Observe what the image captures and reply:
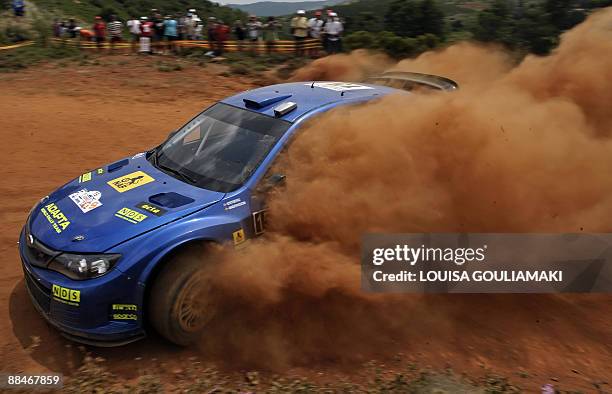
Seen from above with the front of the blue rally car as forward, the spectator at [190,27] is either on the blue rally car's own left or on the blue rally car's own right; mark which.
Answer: on the blue rally car's own right

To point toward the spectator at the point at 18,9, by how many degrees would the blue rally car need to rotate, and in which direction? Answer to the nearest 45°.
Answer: approximately 135° to its right

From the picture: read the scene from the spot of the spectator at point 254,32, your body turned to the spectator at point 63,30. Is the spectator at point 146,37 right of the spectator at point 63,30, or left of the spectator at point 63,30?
left

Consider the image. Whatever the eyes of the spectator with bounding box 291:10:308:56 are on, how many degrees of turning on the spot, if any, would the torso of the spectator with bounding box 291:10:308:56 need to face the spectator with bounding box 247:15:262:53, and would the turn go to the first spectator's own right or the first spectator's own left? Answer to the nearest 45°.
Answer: approximately 135° to the first spectator's own right

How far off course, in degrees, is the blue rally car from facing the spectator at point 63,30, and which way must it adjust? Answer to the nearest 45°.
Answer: approximately 135° to its right

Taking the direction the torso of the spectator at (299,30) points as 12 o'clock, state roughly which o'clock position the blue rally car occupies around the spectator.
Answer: The blue rally car is roughly at 12 o'clock from the spectator.

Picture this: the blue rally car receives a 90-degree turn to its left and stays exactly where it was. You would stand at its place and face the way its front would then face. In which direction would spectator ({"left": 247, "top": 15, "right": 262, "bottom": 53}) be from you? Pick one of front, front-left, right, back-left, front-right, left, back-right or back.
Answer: back-left

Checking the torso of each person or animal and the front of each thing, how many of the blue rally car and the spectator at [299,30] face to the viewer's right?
0

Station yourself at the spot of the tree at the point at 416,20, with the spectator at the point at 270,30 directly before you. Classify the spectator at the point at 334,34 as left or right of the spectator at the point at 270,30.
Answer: left

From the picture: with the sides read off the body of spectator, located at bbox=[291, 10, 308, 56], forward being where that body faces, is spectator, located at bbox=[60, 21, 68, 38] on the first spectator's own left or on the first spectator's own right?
on the first spectator's own right

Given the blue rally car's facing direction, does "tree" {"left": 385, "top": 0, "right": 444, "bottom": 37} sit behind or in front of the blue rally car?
behind

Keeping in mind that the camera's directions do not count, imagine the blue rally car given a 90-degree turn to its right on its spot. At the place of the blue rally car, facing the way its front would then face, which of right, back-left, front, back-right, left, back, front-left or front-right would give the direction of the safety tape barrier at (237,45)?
front-right

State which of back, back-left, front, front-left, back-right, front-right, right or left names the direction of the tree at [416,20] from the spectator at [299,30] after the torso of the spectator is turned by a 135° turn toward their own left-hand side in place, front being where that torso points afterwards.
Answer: front

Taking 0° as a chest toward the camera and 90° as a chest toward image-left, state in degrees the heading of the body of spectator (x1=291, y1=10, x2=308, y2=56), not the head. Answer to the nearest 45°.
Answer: approximately 0°

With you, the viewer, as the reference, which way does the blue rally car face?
facing the viewer and to the left of the viewer
